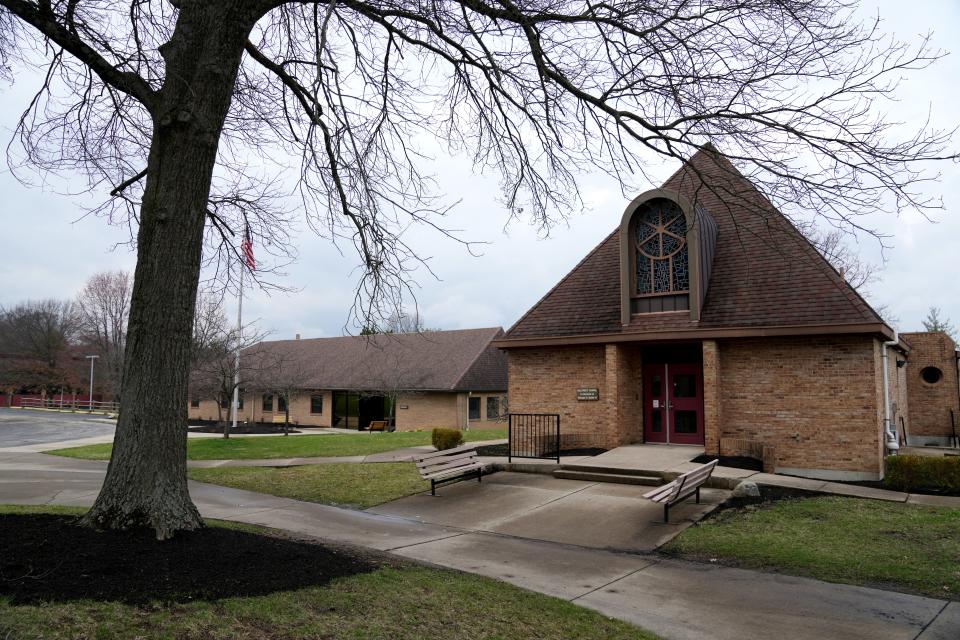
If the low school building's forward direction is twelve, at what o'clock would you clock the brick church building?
The brick church building is roughly at 10 o'clock from the low school building.

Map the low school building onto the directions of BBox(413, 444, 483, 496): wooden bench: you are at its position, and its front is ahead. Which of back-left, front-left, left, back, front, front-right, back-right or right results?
back-left

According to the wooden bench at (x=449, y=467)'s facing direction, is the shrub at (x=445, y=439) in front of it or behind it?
behind

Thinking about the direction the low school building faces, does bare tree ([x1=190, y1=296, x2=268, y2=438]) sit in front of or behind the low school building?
in front

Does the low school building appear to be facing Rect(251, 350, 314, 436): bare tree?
yes

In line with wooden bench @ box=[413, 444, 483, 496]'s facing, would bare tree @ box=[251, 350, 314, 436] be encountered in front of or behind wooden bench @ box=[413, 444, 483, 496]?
behind

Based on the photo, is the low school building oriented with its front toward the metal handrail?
no

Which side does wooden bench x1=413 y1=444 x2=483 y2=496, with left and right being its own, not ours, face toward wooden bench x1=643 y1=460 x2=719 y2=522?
front

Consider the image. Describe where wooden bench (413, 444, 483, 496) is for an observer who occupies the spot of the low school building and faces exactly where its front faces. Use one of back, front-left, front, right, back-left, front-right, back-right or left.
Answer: front-left

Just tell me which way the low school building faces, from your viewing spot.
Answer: facing the viewer and to the left of the viewer

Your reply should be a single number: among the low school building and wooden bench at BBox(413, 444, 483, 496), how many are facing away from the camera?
0

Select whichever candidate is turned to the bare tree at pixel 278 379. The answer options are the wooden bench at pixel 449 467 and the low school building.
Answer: the low school building

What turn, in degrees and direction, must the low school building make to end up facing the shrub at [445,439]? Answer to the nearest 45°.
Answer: approximately 45° to its left
